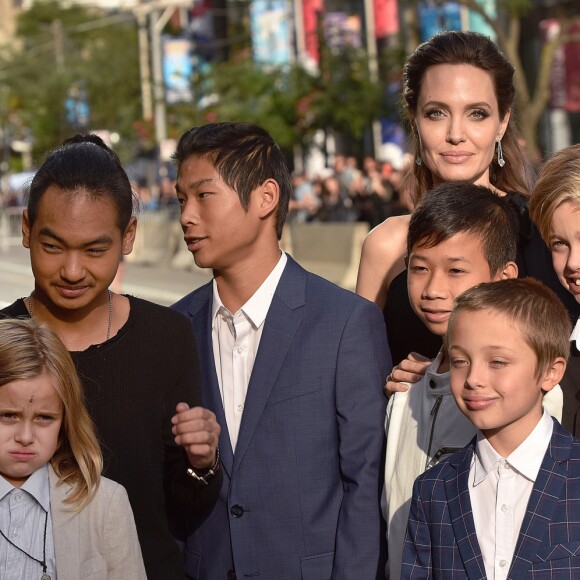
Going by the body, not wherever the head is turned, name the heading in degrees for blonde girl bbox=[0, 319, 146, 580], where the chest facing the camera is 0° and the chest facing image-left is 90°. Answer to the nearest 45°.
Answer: approximately 0°

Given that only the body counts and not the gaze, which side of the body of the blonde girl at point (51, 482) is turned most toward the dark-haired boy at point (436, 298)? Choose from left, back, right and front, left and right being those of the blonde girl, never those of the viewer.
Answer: left

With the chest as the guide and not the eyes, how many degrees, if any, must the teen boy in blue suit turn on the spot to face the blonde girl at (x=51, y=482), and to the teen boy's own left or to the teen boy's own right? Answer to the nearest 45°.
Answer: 0° — they already face them

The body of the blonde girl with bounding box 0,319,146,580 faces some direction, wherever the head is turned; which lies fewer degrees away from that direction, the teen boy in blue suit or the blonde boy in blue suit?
the blonde boy in blue suit

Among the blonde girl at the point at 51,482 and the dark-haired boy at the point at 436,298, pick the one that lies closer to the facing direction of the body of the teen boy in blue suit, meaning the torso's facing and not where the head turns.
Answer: the blonde girl

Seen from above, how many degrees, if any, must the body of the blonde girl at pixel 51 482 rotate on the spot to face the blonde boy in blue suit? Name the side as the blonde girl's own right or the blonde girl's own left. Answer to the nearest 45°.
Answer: approximately 90° to the blonde girl's own left

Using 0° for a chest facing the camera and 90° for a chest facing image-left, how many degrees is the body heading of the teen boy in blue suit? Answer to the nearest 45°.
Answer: approximately 45°

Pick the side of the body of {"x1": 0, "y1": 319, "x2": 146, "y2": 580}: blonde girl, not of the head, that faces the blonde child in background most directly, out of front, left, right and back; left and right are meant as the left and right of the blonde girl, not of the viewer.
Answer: left
